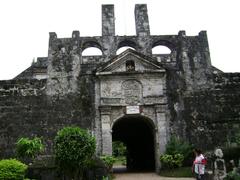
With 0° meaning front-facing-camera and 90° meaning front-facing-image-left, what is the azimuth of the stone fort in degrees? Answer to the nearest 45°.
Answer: approximately 0°
